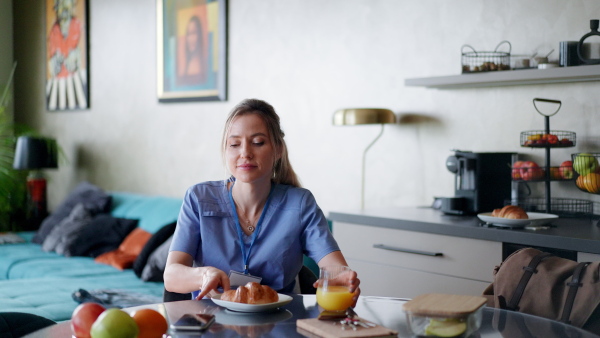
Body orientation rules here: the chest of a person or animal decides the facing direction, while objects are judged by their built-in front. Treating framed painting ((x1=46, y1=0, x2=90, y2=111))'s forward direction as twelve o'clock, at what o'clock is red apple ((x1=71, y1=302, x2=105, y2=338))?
The red apple is roughly at 12 o'clock from the framed painting.

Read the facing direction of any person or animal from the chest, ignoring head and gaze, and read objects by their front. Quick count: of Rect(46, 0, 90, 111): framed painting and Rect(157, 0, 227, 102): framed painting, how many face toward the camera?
2

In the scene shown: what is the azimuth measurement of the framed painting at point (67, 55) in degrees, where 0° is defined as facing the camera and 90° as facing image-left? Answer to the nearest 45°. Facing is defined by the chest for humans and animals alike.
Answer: approximately 0°

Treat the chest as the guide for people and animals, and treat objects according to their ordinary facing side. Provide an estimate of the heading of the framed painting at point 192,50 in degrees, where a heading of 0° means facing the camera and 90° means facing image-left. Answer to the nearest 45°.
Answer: approximately 0°

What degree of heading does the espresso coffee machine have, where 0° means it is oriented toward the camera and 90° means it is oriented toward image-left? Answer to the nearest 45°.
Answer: approximately 45°

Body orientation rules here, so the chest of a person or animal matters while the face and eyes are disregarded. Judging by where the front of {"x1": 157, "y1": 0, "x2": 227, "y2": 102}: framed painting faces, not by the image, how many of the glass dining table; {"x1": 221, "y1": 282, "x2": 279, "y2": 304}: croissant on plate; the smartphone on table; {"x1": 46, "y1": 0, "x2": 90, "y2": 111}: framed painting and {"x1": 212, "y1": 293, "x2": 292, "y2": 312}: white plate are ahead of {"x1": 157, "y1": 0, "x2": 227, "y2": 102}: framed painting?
4
